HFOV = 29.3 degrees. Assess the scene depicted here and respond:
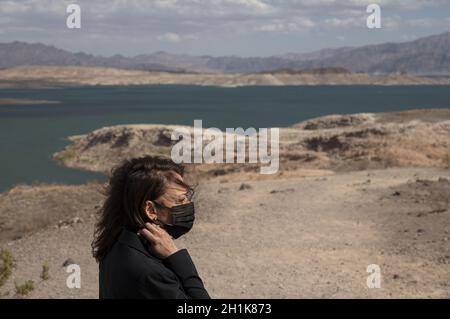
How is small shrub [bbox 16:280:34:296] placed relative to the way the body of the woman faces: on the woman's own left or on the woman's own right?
on the woman's own left

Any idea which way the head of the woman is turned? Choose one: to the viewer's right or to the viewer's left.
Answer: to the viewer's right

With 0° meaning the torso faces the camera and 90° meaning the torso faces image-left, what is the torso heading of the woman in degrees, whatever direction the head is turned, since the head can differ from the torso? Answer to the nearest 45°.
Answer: approximately 270°

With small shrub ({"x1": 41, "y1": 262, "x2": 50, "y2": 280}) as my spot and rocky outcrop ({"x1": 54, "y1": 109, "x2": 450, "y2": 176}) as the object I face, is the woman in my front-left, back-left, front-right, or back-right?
back-right
